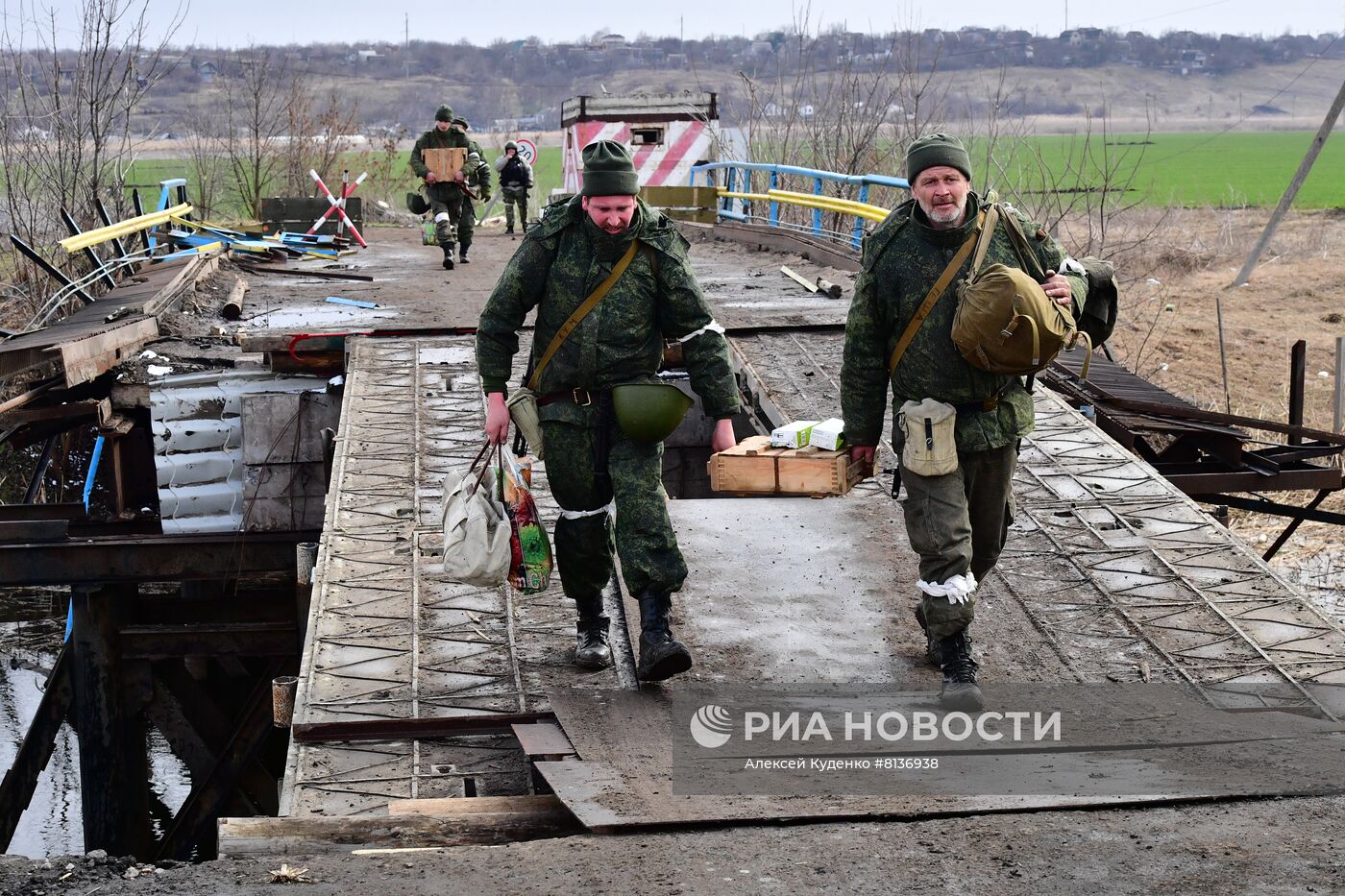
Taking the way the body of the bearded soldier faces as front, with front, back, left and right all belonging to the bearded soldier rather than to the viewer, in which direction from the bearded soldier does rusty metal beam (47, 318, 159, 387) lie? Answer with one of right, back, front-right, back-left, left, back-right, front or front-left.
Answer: back-right

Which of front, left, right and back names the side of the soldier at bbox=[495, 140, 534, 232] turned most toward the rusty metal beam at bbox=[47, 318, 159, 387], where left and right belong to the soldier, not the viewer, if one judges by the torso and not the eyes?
front

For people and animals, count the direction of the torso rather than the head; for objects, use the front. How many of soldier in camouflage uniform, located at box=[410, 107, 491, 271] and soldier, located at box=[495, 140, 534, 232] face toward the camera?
2

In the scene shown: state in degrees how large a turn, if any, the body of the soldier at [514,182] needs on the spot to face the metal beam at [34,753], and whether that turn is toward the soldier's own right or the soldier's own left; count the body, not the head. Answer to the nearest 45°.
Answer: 0° — they already face it

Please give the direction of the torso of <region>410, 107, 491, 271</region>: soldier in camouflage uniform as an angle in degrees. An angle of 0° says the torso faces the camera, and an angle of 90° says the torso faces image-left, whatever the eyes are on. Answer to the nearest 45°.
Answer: approximately 0°

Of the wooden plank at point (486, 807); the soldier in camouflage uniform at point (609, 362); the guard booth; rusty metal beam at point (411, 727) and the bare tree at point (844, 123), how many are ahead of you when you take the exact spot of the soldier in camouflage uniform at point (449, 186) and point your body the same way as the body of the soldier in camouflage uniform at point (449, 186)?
3
